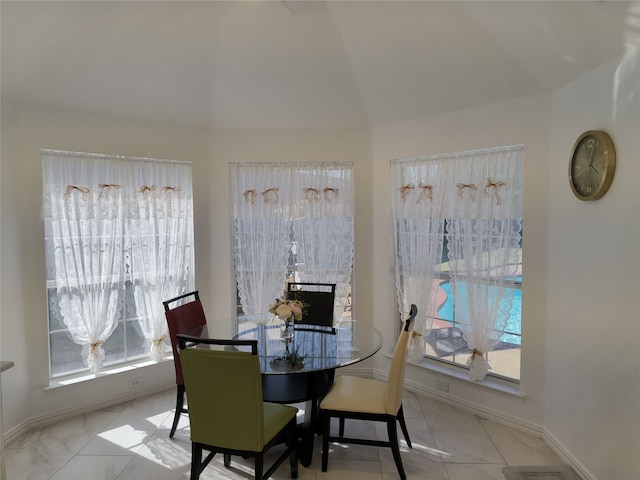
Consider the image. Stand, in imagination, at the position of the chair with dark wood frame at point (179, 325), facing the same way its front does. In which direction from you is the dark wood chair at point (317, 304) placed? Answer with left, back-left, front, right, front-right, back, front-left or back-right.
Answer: front-left

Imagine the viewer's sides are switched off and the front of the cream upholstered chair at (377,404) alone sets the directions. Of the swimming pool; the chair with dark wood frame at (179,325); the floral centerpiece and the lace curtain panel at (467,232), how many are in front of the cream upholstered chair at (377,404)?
2

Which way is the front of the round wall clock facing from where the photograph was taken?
facing the viewer and to the left of the viewer

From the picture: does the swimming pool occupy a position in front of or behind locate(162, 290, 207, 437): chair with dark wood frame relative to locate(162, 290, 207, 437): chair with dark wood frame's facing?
in front

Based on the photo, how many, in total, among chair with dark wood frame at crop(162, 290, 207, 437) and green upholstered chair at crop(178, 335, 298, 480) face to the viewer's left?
0

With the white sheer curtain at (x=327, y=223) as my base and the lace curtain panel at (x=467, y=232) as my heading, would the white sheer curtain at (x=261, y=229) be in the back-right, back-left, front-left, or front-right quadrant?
back-right

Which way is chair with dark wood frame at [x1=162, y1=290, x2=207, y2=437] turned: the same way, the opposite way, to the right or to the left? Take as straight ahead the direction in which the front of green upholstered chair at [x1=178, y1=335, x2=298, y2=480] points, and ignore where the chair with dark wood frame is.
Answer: to the right

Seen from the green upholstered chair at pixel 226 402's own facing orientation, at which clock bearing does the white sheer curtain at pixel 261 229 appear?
The white sheer curtain is roughly at 11 o'clock from the green upholstered chair.

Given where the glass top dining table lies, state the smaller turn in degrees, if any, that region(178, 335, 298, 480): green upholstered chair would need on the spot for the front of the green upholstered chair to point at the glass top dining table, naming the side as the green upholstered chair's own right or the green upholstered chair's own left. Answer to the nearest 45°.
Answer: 0° — it already faces it

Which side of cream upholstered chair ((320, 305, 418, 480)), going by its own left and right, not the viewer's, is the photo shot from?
left

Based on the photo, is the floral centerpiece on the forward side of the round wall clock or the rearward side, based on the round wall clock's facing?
on the forward side

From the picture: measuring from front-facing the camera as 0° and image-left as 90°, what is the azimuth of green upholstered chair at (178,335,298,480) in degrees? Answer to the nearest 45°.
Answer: approximately 225°

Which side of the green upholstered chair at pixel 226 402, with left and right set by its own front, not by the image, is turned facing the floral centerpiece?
front
